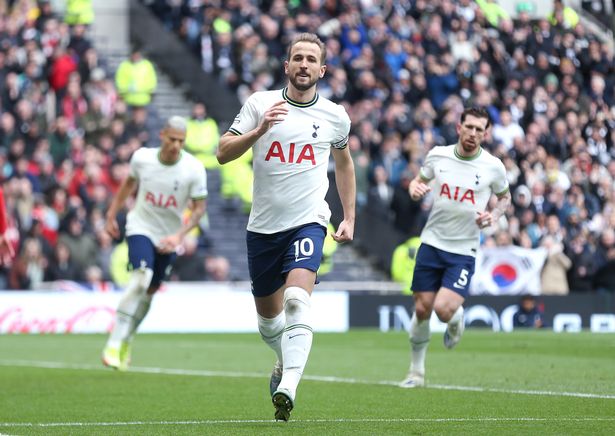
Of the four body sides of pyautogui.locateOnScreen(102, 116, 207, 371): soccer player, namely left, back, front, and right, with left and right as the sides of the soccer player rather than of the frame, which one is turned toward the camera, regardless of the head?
front

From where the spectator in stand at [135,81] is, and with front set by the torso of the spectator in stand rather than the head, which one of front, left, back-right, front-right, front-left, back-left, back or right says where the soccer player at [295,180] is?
front

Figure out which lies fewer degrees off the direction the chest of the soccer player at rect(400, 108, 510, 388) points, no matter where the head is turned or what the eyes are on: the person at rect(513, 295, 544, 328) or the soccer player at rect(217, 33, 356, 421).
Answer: the soccer player

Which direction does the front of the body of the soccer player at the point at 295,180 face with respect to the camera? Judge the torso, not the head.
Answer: toward the camera

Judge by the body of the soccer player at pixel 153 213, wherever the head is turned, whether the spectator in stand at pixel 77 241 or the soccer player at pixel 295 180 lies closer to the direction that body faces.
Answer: the soccer player

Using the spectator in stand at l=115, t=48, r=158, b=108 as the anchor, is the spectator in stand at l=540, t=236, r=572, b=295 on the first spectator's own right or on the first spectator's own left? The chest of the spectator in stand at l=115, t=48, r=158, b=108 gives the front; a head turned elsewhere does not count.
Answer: on the first spectator's own left

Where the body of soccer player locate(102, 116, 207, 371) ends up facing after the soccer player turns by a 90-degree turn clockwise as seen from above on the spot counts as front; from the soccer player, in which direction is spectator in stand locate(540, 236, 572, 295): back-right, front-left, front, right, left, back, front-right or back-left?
back-right

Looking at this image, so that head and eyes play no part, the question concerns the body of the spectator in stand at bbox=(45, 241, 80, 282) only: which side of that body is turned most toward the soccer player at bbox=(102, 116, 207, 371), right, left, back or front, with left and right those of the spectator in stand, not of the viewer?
front

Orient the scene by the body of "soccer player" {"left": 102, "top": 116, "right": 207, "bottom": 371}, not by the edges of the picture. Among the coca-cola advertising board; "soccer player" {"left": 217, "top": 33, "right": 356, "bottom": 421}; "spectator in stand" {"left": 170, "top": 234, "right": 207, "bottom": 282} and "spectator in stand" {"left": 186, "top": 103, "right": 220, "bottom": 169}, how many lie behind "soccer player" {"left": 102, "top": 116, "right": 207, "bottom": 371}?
3

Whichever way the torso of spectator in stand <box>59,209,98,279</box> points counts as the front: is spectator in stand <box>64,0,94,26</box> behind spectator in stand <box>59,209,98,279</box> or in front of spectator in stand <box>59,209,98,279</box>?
behind

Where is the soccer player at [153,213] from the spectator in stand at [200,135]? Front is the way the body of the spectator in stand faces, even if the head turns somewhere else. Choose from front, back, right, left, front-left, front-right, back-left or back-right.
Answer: front

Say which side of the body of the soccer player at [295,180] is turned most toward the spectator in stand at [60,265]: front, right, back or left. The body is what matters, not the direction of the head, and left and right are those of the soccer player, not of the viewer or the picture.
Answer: back

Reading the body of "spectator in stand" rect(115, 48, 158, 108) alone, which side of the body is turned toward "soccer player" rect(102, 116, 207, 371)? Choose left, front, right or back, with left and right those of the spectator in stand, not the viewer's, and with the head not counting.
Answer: front

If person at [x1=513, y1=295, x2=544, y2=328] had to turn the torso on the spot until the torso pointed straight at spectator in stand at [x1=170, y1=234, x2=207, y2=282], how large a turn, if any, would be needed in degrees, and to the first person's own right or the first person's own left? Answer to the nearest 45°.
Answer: approximately 90° to the first person's own right
